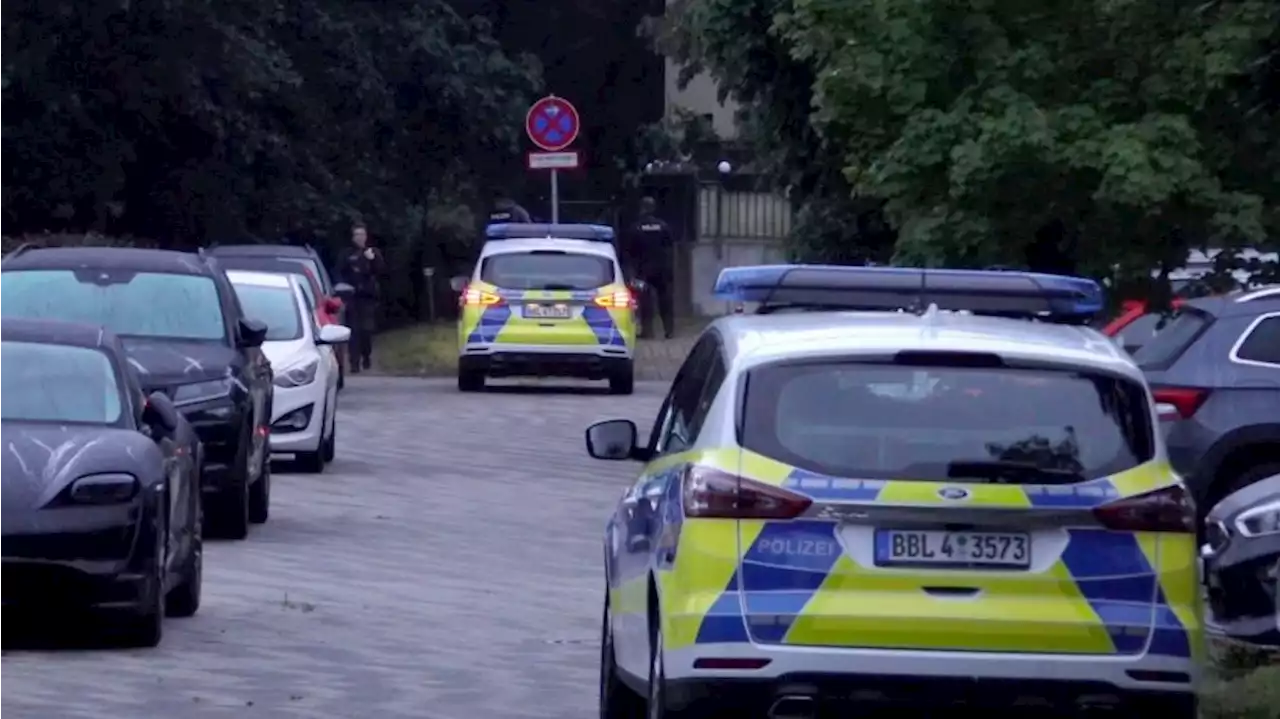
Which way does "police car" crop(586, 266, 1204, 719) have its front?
away from the camera

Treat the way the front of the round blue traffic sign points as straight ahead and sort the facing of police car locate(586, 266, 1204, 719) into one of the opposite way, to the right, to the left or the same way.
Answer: the opposite way

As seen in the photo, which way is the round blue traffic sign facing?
toward the camera

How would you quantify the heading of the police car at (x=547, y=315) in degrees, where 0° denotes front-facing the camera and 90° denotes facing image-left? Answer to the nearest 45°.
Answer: approximately 180°

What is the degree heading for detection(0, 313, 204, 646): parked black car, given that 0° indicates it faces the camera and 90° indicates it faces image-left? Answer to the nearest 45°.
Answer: approximately 0°

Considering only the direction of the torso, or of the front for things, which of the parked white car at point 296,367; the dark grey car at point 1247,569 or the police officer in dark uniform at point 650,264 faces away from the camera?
the police officer in dark uniform

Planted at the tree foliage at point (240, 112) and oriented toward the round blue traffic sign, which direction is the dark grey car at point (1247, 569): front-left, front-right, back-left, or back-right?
front-right

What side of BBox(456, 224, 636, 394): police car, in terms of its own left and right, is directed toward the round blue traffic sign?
front

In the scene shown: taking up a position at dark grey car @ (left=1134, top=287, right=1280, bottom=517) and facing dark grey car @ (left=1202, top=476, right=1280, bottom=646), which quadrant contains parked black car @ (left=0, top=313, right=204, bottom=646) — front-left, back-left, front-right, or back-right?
front-right

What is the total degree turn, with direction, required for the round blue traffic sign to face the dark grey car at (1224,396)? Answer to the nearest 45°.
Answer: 0° — it already faces it
